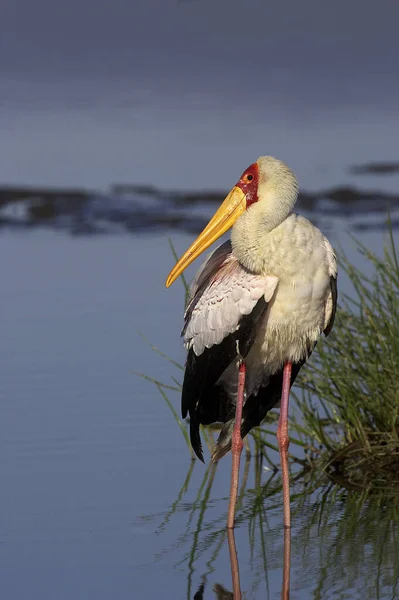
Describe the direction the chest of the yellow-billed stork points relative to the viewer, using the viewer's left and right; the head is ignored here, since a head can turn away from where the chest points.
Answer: facing the viewer and to the right of the viewer
